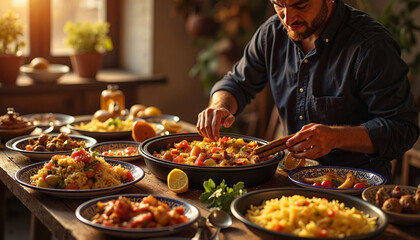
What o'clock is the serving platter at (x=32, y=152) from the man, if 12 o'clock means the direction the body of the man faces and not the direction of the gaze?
The serving platter is roughly at 1 o'clock from the man.

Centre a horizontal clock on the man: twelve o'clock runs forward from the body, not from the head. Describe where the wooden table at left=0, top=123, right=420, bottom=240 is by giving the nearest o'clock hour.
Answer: The wooden table is roughly at 12 o'clock from the man.

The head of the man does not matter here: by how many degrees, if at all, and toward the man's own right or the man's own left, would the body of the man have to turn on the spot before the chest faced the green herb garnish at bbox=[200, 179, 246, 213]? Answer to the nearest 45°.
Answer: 0° — they already face it

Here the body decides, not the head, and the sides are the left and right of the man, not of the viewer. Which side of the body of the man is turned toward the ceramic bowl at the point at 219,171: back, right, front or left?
front

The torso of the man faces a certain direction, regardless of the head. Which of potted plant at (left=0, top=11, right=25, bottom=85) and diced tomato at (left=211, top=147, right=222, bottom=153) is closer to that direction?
the diced tomato

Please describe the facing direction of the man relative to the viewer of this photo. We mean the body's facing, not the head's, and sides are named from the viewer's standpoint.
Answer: facing the viewer and to the left of the viewer

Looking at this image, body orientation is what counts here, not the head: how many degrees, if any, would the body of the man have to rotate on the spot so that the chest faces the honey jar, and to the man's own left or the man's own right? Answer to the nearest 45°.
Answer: approximately 90° to the man's own right

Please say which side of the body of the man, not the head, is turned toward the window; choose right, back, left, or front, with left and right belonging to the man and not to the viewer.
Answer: right

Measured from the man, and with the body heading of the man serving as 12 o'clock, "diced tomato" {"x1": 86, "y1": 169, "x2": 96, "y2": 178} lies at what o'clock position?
The diced tomato is roughly at 12 o'clock from the man.

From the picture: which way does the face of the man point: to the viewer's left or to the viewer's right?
to the viewer's left

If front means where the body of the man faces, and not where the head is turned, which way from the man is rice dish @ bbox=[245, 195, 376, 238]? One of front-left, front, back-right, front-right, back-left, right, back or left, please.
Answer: front-left

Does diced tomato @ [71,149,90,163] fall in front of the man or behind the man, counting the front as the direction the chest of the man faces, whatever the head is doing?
in front

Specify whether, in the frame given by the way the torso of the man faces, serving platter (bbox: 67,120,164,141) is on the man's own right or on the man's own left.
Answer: on the man's own right

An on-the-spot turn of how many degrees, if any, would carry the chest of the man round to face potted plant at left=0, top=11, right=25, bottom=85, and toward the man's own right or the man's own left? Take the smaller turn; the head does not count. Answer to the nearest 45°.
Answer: approximately 90° to the man's own right

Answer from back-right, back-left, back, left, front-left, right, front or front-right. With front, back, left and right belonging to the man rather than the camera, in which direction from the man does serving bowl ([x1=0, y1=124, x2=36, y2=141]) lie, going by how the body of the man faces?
front-right

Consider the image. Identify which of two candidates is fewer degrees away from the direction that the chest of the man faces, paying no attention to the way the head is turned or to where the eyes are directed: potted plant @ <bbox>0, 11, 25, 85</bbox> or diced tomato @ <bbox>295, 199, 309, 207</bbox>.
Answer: the diced tomato
